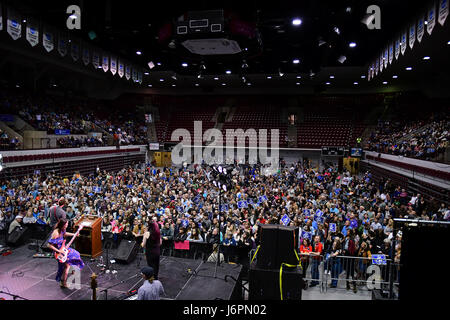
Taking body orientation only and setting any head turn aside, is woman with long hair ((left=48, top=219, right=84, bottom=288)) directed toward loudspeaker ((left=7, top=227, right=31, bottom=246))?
no

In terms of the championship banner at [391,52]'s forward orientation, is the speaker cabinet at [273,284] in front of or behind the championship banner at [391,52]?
in front

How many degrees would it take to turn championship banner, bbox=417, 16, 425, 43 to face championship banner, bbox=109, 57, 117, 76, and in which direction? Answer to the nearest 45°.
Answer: approximately 45° to its right

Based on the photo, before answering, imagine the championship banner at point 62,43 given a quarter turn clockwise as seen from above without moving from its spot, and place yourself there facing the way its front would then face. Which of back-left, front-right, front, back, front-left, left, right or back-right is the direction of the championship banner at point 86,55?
back

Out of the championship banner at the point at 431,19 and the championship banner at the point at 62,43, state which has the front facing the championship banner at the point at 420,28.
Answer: the championship banner at the point at 62,43

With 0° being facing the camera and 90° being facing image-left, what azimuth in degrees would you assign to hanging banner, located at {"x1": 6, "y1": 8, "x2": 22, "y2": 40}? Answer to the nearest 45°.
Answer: approximately 315°

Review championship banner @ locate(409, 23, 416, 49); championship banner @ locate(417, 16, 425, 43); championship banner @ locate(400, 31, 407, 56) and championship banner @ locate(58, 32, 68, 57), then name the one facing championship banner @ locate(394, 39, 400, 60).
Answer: championship banner @ locate(58, 32, 68, 57)

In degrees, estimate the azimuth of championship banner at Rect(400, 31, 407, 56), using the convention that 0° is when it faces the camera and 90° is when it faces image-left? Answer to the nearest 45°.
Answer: approximately 45°

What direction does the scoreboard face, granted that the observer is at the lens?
facing the viewer

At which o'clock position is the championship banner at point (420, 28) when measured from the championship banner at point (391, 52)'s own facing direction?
the championship banner at point (420, 28) is roughly at 10 o'clock from the championship banner at point (391, 52).

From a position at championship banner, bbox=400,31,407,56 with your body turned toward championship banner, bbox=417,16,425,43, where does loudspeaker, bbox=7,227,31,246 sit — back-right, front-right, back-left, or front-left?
front-right

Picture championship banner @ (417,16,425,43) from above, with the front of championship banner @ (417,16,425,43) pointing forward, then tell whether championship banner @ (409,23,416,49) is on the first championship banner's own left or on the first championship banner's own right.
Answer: on the first championship banner's own right
